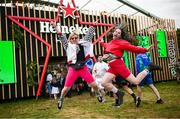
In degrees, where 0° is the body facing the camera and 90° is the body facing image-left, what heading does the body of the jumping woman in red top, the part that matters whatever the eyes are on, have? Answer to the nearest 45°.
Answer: approximately 45°

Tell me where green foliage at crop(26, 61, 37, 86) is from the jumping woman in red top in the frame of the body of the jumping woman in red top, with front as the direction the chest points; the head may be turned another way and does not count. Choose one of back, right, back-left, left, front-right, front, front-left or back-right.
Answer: right

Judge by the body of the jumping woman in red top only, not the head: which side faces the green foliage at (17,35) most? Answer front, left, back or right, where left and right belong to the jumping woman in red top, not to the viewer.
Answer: right

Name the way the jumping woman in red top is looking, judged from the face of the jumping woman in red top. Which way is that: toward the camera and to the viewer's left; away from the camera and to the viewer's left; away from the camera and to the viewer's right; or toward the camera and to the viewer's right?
toward the camera and to the viewer's left
